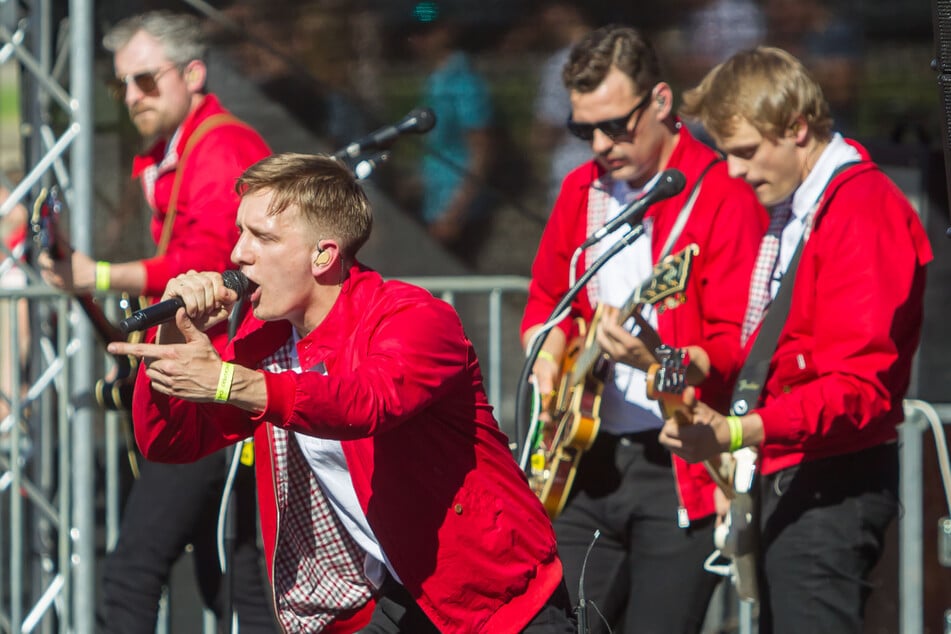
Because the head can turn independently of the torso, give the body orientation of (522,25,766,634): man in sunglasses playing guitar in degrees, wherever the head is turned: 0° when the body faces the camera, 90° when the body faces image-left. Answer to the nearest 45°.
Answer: approximately 45°

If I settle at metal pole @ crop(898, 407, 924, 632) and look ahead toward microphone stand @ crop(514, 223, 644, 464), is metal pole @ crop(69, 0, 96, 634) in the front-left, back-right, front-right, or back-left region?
front-right

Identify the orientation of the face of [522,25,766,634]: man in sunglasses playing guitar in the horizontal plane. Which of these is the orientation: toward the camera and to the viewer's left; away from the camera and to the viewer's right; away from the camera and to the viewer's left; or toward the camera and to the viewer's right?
toward the camera and to the viewer's left

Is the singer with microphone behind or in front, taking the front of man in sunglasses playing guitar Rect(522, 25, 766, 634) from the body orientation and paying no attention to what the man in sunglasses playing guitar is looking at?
in front

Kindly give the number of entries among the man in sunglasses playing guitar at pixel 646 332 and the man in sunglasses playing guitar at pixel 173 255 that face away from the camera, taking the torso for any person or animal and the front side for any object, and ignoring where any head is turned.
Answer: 0

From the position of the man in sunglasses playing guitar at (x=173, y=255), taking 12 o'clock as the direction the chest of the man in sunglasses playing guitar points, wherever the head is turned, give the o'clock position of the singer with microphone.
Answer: The singer with microphone is roughly at 10 o'clock from the man in sunglasses playing guitar.

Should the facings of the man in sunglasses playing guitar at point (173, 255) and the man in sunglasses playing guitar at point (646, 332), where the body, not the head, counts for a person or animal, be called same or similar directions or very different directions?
same or similar directions

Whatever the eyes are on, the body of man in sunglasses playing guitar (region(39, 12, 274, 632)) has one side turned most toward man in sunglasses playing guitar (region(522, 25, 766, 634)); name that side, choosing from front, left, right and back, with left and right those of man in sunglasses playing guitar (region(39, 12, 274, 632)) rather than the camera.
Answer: left

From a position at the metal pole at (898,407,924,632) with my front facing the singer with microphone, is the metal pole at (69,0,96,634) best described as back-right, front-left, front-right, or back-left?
front-right

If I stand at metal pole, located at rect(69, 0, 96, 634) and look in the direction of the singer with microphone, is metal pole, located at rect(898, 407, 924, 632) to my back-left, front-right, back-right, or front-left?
front-left

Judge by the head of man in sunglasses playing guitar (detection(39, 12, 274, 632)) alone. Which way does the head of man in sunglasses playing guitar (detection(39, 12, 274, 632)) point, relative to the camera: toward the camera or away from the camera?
toward the camera
